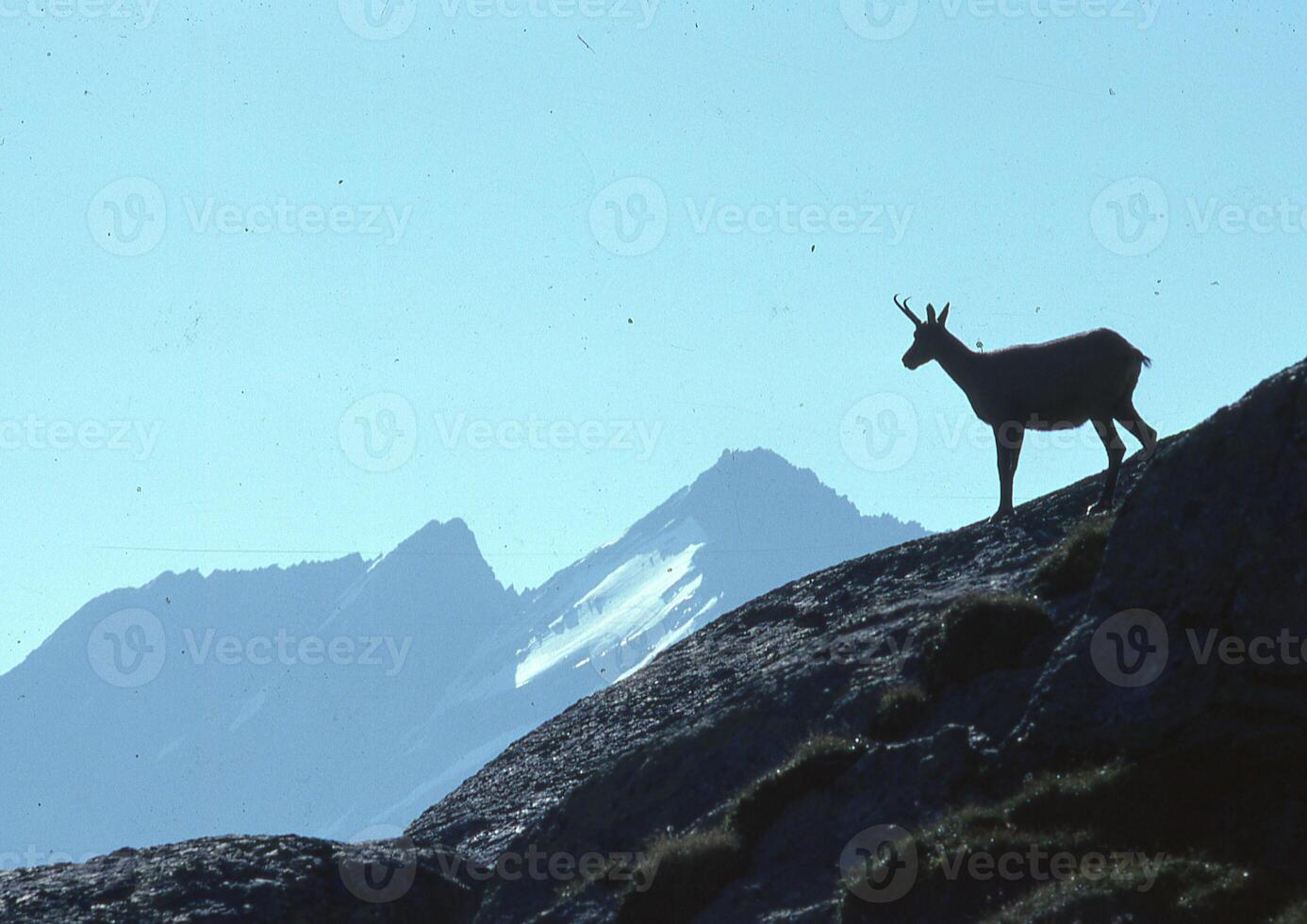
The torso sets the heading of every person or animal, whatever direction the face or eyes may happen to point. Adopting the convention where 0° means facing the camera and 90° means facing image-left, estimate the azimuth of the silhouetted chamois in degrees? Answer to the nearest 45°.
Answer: approximately 90°
